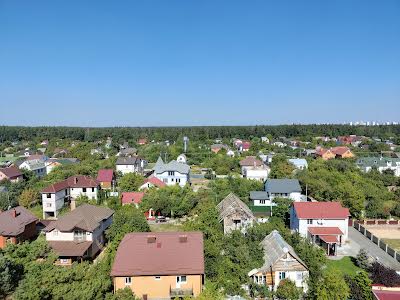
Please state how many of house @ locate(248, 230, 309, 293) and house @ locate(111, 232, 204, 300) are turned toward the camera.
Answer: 2

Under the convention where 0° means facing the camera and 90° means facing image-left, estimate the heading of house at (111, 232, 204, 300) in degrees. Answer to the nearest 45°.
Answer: approximately 0°

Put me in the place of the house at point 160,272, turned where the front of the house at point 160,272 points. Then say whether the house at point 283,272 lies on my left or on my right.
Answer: on my left

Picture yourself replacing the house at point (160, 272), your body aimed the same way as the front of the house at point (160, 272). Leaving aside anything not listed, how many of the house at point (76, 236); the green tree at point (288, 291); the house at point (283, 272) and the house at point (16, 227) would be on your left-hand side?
2

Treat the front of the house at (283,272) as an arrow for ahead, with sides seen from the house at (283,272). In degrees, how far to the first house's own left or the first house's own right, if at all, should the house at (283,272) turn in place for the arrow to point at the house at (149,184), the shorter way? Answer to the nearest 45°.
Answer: approximately 135° to the first house's own right

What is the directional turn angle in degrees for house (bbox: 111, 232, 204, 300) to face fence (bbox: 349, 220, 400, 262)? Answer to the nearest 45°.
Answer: approximately 135° to its left

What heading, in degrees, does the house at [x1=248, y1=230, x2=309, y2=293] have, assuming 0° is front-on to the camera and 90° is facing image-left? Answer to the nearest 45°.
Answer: approximately 0°

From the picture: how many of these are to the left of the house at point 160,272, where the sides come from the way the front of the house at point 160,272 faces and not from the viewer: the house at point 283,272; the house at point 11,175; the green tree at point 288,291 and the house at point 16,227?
2

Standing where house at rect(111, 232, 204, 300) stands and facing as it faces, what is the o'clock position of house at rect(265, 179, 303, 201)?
house at rect(265, 179, 303, 201) is roughly at 7 o'clock from house at rect(111, 232, 204, 300).

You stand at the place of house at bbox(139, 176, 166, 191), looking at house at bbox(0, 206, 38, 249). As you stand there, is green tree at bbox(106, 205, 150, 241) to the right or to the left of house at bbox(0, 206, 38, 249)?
left

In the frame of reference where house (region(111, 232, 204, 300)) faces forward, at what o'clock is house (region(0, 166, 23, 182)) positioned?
house (region(0, 166, 23, 182)) is roughly at 5 o'clock from house (region(111, 232, 204, 300)).

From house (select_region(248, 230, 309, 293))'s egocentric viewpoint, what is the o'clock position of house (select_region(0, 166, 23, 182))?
house (select_region(0, 166, 23, 182)) is roughly at 4 o'clock from house (select_region(248, 230, 309, 293)).

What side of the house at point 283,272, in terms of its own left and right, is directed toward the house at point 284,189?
back

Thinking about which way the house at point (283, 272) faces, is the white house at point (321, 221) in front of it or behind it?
behind

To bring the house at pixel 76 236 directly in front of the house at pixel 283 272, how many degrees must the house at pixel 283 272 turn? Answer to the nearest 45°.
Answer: approximately 90° to its right
